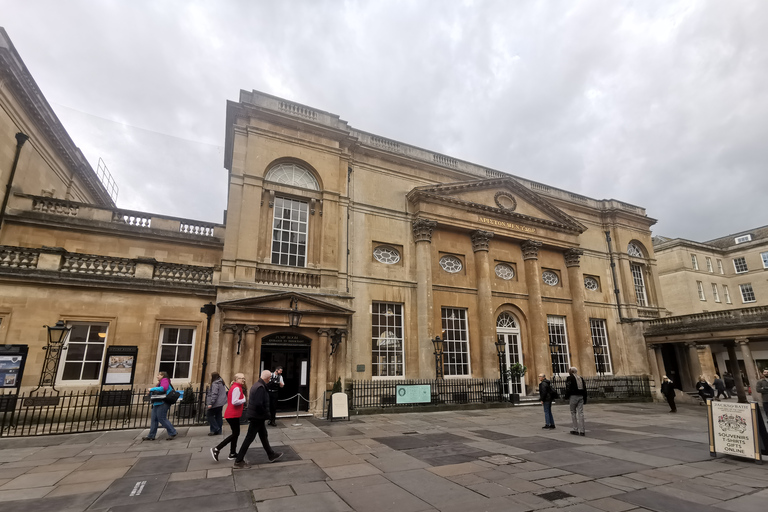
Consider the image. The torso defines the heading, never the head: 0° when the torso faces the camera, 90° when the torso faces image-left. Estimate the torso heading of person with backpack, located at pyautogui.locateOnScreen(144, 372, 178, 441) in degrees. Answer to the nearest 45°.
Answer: approximately 90°

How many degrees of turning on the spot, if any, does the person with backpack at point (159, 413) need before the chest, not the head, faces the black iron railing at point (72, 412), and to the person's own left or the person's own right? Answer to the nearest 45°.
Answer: approximately 45° to the person's own right

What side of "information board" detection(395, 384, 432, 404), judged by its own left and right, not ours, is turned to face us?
front

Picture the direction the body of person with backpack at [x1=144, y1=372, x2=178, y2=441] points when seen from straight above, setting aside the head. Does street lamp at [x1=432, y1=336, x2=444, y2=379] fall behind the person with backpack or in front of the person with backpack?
behind

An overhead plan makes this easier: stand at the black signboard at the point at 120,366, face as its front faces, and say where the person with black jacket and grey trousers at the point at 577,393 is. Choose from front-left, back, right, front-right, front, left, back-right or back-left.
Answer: front-left

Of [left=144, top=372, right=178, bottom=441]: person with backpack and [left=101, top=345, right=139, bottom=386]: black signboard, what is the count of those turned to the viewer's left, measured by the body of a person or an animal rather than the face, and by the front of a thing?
1

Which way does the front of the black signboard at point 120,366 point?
toward the camera

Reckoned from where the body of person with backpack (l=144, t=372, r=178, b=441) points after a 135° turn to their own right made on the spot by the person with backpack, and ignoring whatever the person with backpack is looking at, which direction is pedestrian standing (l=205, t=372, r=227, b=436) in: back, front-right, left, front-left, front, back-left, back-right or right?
front-right
